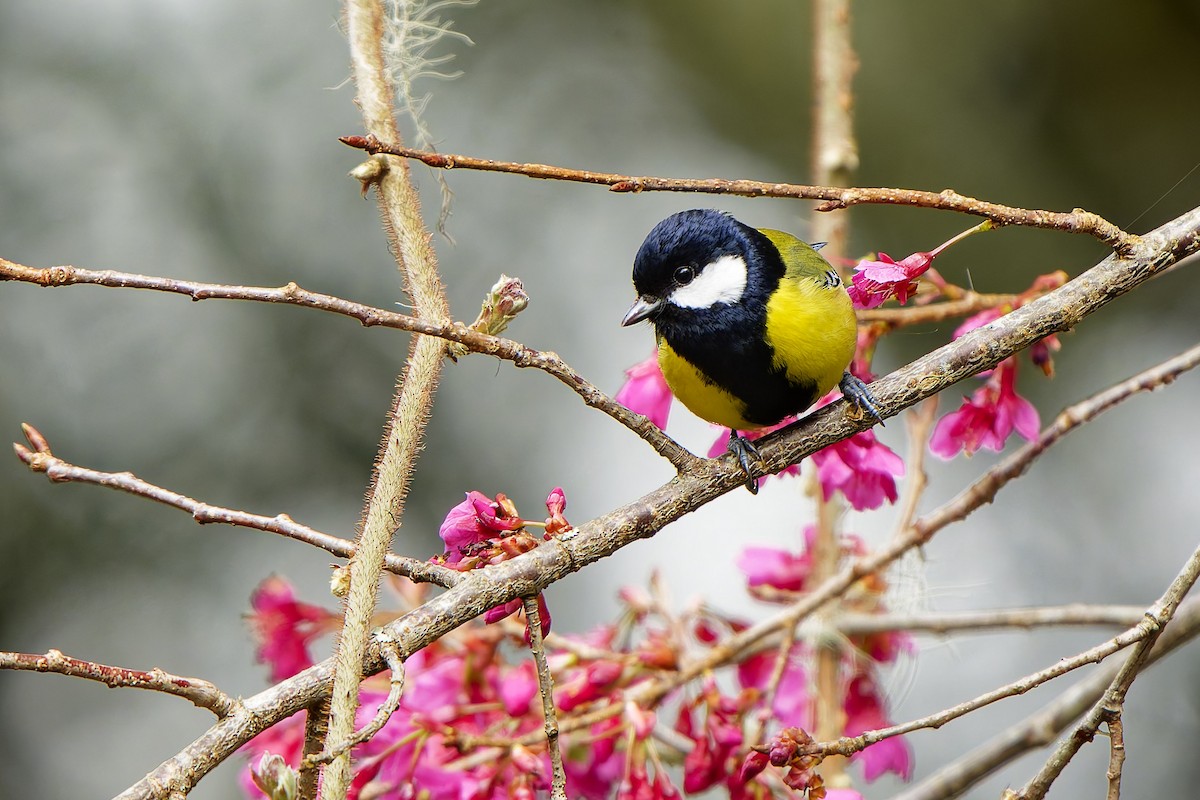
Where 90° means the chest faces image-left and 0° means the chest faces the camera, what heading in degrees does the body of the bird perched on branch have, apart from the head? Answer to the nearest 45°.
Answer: approximately 45°
